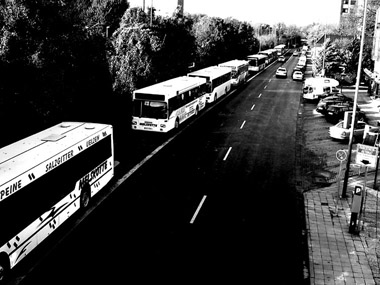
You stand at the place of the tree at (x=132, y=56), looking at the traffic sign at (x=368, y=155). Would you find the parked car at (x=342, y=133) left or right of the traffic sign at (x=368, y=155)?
left

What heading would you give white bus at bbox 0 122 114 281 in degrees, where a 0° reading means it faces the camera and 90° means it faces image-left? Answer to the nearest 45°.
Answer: approximately 45°

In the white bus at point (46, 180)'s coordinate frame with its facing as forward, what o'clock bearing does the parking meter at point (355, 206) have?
The parking meter is roughly at 8 o'clock from the white bus.

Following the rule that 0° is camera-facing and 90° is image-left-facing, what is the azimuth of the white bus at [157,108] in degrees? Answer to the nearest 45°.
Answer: approximately 45°

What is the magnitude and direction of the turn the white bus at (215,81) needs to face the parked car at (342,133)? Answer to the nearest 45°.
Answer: approximately 90° to its left

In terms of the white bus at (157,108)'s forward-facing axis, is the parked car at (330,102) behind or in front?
behind

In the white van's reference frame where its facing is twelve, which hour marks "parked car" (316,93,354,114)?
The parked car is roughly at 10 o'clock from the white van.

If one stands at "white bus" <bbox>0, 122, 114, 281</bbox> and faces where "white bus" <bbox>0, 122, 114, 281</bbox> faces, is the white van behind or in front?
behind
